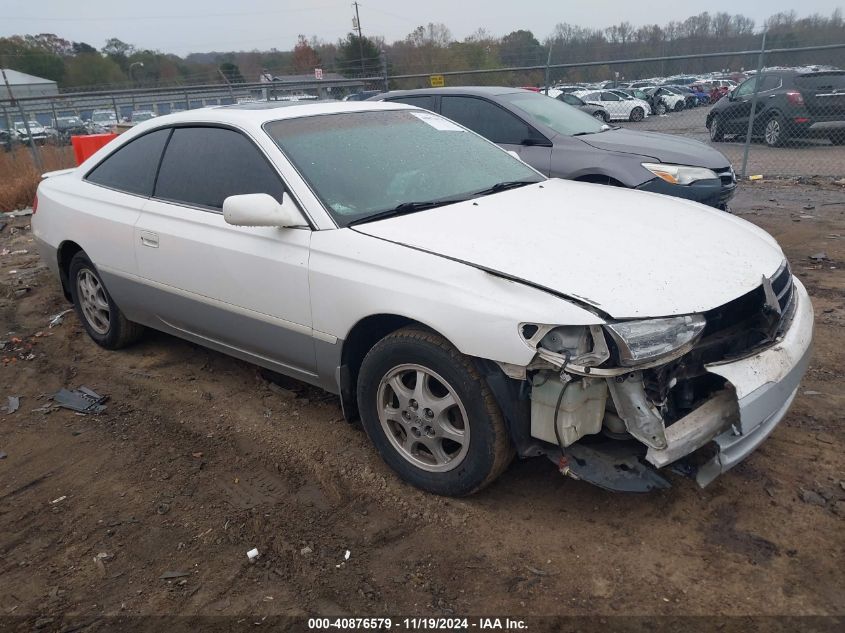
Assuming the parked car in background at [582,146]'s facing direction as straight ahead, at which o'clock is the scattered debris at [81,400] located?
The scattered debris is roughly at 3 o'clock from the parked car in background.

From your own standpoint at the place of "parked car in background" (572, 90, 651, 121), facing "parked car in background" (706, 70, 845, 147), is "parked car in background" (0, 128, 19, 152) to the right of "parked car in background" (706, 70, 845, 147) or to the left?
right

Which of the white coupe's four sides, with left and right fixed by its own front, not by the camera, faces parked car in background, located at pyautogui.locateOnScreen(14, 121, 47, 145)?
back

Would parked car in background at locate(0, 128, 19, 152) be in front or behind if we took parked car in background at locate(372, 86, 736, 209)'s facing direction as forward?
behind

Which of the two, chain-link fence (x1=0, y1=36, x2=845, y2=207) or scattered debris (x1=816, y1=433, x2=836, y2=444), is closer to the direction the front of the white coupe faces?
the scattered debris

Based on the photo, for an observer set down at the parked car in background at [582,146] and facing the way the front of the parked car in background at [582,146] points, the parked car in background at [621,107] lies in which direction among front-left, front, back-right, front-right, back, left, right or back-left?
back-left

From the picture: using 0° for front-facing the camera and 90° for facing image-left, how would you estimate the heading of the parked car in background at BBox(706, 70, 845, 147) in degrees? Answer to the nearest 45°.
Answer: approximately 135°

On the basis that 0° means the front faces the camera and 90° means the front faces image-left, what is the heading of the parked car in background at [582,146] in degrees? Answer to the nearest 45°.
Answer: approximately 315°

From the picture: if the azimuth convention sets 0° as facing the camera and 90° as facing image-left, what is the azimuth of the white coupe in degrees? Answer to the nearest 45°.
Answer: approximately 315°

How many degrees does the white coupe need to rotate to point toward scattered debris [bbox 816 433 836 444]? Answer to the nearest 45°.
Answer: approximately 45° to its left

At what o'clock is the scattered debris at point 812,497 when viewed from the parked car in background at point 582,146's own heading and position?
The scattered debris is roughly at 1 o'clock from the parked car in background.

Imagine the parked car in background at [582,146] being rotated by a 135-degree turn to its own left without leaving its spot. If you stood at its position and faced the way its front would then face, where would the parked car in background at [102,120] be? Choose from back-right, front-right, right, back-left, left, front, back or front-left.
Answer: front-left

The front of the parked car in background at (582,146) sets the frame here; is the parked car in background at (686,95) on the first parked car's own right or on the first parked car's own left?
on the first parked car's own left

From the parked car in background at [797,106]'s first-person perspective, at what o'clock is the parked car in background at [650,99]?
the parked car in background at [650,99] is roughly at 1 o'clock from the parked car in background at [797,106].
